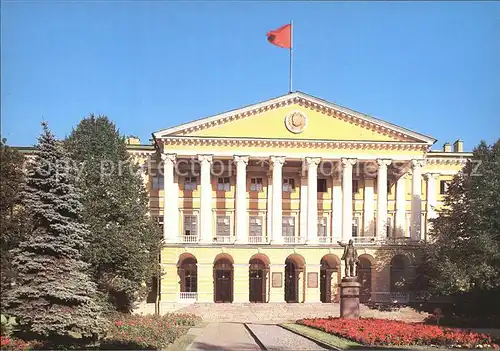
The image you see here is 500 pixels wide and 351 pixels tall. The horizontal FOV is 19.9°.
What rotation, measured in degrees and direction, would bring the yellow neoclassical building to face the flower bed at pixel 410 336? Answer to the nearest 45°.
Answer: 0° — it already faces it

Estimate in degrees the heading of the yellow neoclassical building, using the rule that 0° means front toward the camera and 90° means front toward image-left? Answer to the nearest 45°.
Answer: approximately 0°

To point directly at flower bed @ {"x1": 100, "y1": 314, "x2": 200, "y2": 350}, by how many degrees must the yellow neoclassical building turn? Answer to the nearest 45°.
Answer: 0° — it already faces it

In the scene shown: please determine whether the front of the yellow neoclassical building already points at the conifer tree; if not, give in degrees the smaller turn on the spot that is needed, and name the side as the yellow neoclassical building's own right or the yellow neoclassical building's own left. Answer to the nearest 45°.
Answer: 0° — it already faces it
